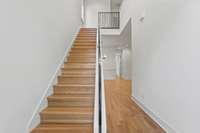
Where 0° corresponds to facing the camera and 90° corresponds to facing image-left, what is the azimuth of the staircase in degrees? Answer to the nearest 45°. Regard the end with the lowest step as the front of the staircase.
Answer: approximately 0°

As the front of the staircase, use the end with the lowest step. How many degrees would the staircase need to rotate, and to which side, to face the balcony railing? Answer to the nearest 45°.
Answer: approximately 180°
